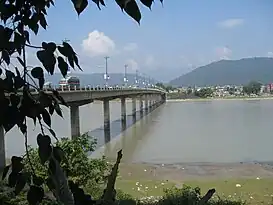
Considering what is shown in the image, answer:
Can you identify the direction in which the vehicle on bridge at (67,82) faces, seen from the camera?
facing the viewer and to the left of the viewer

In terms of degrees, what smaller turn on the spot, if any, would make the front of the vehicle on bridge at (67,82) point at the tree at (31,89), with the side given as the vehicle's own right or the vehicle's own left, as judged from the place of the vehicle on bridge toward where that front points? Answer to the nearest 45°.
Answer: approximately 45° to the vehicle's own left
